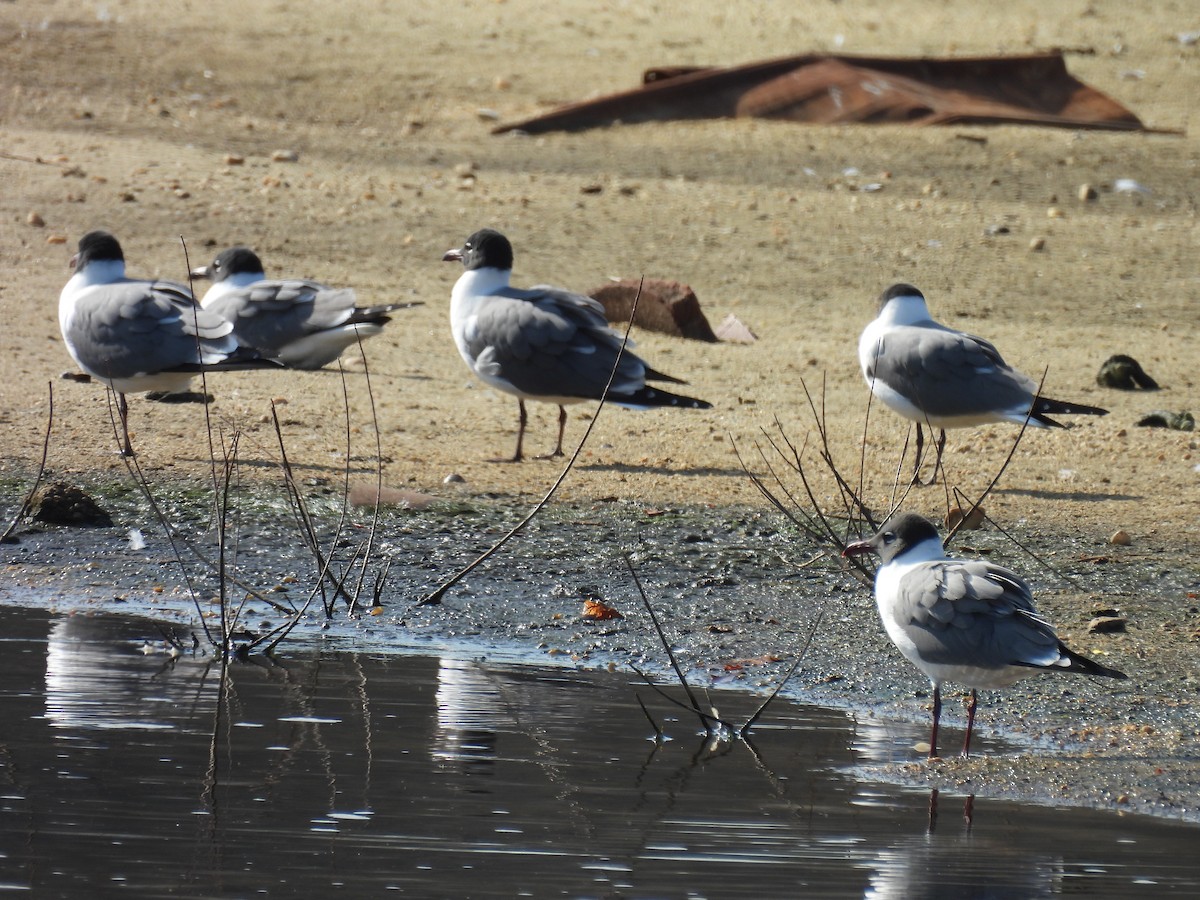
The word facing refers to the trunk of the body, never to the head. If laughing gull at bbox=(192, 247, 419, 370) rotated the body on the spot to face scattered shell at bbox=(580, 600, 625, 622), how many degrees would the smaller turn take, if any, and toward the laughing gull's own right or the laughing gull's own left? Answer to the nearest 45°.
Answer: approximately 90° to the laughing gull's own left

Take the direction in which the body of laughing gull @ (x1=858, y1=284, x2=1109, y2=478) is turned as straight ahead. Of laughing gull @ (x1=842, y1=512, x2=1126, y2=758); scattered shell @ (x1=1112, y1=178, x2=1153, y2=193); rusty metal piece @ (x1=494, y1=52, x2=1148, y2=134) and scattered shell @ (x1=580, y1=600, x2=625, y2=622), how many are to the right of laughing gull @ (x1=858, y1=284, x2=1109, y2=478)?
2

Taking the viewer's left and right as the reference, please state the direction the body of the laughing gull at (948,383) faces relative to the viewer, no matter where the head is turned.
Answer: facing to the left of the viewer

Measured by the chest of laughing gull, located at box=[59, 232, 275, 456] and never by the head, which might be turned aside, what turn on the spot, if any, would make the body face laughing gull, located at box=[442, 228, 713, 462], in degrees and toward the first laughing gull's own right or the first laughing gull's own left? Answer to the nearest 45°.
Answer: approximately 180°

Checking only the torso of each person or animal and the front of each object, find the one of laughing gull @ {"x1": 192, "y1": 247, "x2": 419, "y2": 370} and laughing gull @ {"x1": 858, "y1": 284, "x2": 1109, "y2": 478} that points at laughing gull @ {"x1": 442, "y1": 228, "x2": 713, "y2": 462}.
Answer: laughing gull @ {"x1": 858, "y1": 284, "x2": 1109, "y2": 478}

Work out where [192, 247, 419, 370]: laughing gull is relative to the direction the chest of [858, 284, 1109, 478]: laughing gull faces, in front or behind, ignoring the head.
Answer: in front

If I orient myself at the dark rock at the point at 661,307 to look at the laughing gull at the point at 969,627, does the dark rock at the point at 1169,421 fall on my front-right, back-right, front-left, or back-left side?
front-left

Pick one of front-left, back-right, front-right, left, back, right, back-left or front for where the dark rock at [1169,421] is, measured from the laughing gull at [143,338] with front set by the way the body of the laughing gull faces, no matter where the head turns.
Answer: back

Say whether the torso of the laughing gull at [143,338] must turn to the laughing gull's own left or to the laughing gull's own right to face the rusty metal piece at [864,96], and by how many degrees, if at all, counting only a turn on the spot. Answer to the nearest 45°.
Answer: approximately 135° to the laughing gull's own right

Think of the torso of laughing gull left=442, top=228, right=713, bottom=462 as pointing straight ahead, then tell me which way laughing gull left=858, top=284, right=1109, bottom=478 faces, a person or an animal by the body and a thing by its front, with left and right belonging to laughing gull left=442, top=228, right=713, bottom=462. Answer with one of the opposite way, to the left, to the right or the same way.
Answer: the same way

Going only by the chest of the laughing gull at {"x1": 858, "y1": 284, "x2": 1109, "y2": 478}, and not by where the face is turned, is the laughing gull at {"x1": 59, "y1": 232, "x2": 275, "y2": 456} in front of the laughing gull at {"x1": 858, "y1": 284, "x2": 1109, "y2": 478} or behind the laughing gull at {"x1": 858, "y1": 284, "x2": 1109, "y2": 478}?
in front

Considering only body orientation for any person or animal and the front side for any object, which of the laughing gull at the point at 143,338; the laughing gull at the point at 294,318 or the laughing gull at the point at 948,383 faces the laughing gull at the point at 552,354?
the laughing gull at the point at 948,383

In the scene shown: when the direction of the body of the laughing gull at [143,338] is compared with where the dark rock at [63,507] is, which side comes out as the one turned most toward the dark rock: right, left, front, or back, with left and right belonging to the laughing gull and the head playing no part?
left

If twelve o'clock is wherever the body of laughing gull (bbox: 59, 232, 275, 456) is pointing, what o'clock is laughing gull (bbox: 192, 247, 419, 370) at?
laughing gull (bbox: 192, 247, 419, 370) is roughly at 4 o'clock from laughing gull (bbox: 59, 232, 275, 456).

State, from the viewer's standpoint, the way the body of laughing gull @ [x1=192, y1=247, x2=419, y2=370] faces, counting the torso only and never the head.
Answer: to the viewer's left

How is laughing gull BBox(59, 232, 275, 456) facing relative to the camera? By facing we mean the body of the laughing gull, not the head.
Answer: to the viewer's left

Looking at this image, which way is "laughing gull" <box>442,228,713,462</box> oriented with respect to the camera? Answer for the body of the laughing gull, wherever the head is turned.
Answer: to the viewer's left

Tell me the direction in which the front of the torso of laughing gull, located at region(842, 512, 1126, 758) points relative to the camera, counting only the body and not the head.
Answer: to the viewer's left
